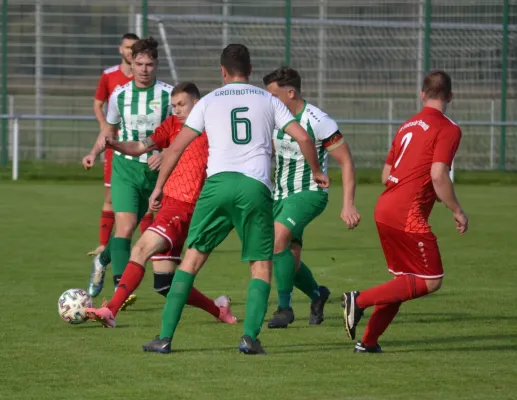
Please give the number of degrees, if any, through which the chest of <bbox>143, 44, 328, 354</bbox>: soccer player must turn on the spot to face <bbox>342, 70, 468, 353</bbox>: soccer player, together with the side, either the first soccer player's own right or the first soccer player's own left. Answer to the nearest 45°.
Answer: approximately 90° to the first soccer player's own right

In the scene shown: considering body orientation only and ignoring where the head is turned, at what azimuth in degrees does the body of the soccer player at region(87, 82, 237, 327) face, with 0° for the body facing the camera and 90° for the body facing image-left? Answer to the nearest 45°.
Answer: approximately 45°

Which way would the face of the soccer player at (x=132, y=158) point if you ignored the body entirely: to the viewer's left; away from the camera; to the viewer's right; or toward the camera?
toward the camera

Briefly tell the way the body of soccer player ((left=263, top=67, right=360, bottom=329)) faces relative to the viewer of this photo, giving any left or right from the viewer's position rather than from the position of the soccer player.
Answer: facing the viewer and to the left of the viewer

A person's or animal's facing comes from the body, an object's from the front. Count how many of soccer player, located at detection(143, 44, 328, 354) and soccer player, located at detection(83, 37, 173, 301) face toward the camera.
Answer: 1

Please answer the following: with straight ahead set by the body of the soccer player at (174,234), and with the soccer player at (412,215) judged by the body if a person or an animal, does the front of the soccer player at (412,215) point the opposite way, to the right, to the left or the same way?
the opposite way

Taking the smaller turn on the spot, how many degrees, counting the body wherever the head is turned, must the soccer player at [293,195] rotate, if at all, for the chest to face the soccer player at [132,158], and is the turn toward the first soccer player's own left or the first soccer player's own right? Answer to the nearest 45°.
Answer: approximately 90° to the first soccer player's own right

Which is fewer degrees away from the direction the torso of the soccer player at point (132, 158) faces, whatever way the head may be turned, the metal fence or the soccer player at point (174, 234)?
the soccer player

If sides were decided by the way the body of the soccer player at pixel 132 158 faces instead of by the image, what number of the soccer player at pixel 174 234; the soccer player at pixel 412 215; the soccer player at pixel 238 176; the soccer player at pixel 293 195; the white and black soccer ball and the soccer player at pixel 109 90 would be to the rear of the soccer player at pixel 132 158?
1

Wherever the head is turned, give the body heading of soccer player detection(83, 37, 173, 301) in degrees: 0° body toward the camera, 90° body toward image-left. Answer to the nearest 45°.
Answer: approximately 0°

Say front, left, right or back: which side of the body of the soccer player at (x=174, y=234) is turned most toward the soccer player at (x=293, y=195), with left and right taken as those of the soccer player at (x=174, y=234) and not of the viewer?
back

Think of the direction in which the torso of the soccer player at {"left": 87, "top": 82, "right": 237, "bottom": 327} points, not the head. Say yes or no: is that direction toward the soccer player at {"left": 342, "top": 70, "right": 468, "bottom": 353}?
no

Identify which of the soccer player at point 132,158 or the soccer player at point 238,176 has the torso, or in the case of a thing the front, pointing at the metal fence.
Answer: the soccer player at point 238,176

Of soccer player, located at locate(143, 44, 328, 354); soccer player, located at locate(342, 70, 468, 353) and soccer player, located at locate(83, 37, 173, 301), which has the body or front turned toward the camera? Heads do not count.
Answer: soccer player, located at locate(83, 37, 173, 301)

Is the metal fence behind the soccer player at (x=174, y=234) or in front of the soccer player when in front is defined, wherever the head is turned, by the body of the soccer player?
behind

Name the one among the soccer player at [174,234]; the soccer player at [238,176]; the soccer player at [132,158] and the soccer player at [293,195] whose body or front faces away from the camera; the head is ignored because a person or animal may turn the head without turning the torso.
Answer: the soccer player at [238,176]

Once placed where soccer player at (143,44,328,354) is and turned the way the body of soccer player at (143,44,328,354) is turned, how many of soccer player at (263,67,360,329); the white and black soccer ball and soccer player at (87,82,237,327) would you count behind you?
0

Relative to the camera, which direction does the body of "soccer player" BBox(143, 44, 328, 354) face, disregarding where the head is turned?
away from the camera

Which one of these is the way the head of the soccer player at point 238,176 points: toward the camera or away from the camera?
away from the camera
